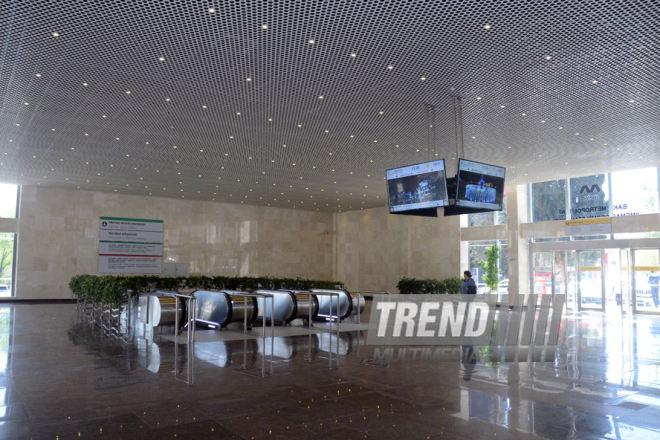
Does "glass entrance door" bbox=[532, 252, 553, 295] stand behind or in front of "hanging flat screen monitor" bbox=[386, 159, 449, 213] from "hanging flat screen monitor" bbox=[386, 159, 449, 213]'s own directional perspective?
behind

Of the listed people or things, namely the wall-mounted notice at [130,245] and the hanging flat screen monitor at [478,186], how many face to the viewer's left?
0

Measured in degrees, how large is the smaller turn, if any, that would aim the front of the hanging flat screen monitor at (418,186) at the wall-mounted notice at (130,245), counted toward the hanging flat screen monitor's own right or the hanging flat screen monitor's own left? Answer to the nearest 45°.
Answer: approximately 90° to the hanging flat screen monitor's own right

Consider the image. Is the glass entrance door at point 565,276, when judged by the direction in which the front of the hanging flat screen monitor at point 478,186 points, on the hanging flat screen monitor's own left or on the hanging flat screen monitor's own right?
on the hanging flat screen monitor's own left

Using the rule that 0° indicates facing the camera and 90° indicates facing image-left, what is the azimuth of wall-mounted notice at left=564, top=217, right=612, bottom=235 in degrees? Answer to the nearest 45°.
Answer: approximately 45°

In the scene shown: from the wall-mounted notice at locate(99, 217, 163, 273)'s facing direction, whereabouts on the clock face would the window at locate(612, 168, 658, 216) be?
The window is roughly at 10 o'clock from the wall-mounted notice.

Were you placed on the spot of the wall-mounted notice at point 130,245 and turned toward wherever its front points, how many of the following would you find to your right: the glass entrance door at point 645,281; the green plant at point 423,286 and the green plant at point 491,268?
0

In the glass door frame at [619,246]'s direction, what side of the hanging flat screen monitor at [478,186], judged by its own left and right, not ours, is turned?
left

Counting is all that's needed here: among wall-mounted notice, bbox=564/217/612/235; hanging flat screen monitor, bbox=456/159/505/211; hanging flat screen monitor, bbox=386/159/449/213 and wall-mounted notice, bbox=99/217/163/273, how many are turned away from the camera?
0

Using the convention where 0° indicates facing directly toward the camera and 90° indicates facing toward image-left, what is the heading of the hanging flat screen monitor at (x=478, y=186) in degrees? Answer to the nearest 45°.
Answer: approximately 315°

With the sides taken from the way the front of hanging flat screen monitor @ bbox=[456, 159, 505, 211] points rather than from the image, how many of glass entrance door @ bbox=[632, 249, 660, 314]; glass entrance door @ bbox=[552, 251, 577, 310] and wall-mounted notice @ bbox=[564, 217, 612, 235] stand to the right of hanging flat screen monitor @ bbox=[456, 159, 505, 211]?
0

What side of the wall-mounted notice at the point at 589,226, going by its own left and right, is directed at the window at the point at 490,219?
right

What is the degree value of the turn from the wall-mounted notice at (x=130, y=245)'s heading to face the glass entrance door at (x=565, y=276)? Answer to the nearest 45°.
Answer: approximately 45° to its left

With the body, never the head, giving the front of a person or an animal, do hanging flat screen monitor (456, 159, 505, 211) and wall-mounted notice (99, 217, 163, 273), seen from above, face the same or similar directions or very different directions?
same or similar directions

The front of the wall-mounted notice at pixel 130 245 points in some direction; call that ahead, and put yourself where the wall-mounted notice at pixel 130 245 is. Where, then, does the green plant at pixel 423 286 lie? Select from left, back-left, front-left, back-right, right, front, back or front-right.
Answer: front-left

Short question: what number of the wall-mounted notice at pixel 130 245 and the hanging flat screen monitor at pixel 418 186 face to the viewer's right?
0

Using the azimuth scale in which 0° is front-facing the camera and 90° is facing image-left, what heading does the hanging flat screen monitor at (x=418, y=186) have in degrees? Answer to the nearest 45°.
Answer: approximately 45°

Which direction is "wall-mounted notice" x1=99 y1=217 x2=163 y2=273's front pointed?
toward the camera
